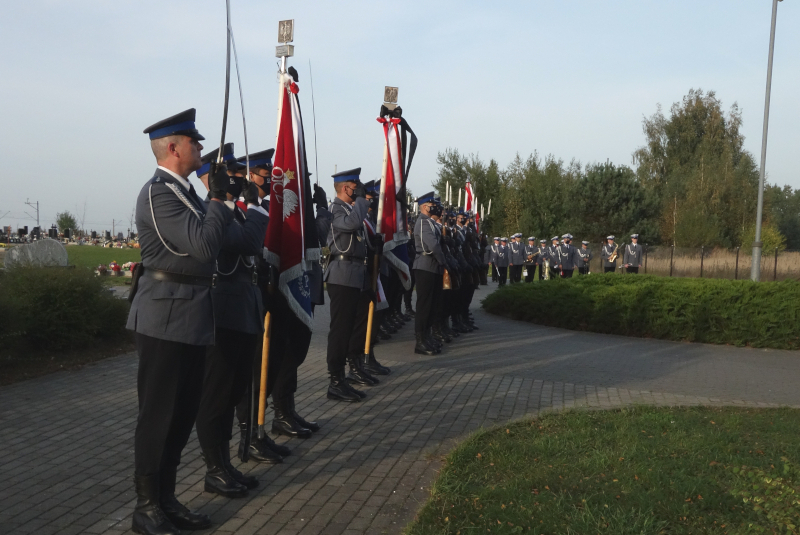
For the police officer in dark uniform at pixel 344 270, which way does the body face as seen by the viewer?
to the viewer's right

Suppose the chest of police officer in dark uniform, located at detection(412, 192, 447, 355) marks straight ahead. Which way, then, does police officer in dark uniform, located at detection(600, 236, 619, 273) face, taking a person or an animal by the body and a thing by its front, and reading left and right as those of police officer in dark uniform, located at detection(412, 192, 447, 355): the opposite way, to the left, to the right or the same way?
to the right

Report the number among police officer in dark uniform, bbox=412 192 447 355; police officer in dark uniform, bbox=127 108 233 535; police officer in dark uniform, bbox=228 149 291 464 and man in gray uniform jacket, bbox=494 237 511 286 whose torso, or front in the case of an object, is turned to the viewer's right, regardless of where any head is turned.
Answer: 3

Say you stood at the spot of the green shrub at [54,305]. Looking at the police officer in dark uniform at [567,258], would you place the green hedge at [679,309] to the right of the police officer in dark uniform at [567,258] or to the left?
right

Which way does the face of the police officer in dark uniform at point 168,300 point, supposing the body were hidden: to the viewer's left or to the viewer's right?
to the viewer's right

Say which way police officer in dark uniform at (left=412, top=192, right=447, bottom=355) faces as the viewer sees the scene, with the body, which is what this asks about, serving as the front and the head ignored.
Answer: to the viewer's right

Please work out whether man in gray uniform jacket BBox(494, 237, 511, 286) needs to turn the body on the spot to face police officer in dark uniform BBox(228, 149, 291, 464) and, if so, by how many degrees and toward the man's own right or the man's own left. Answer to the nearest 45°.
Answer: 0° — they already face them

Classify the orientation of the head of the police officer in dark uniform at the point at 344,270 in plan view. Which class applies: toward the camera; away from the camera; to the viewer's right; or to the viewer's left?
to the viewer's right

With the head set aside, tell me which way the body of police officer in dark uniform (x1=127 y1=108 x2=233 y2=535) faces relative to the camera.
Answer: to the viewer's right

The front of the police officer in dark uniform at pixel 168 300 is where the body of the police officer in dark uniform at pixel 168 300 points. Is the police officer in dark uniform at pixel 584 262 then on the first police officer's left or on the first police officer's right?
on the first police officer's left

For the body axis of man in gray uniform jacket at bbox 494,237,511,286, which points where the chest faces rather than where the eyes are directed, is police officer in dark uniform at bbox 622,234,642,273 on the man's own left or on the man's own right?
on the man's own left

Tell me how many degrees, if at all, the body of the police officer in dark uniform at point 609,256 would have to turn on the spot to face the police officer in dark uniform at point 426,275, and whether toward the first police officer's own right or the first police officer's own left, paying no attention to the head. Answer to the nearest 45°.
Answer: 0° — they already face them
